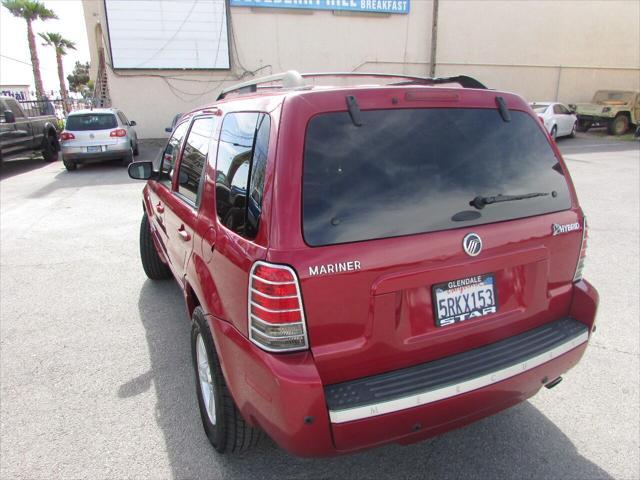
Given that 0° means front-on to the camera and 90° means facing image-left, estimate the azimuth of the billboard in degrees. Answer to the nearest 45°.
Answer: approximately 0°

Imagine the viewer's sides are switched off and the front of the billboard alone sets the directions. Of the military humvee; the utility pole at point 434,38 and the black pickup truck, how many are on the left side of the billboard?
2

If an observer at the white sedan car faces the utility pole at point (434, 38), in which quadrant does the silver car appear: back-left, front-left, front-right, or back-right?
front-left

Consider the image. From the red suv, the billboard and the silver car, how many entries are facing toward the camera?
1

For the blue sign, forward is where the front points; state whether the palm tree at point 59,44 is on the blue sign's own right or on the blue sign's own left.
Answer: on the blue sign's own right

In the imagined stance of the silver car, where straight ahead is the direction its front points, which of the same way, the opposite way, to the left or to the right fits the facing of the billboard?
the opposite way

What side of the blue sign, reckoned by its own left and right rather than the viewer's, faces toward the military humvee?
left

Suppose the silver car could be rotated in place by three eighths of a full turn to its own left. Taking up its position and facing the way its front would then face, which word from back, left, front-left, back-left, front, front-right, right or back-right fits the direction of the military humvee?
back-left

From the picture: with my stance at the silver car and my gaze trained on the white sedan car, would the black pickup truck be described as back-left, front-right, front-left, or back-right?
back-left

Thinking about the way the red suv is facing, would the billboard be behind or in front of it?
in front

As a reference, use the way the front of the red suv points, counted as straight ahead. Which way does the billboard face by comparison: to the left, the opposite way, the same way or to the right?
the opposite way

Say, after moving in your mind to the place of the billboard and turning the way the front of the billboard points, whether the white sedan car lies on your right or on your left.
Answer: on your left

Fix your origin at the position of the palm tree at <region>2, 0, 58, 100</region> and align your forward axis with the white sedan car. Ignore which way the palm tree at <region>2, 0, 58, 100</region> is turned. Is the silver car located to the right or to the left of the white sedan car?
right

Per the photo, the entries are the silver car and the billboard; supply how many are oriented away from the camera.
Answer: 1

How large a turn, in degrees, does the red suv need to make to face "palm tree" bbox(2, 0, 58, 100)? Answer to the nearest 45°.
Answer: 0° — it already faces it

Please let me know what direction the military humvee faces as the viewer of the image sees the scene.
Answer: facing the viewer and to the left of the viewer

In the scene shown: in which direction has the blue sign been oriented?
toward the camera

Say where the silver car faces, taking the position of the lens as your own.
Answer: facing away from the viewer

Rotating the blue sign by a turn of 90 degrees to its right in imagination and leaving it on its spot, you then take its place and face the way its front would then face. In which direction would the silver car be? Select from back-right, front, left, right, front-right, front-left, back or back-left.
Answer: front-left

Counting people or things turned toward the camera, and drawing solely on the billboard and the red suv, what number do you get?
1

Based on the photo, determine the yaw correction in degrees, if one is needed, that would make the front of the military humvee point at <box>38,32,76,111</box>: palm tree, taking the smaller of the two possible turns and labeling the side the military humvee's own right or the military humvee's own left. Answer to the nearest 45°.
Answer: approximately 45° to the military humvee's own right
